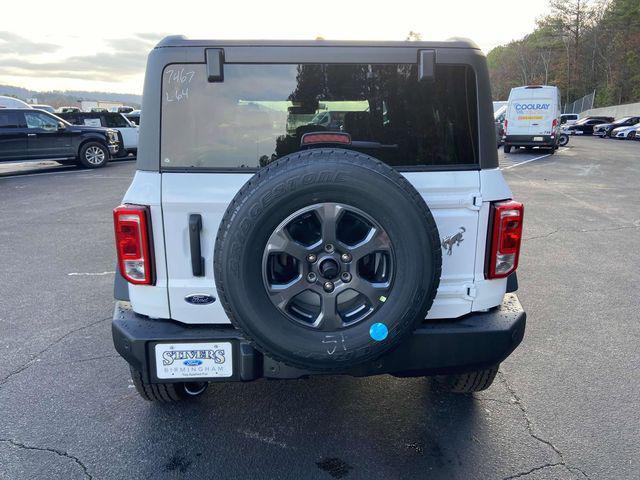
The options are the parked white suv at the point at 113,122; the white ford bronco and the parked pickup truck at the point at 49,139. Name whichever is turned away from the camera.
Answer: the white ford bronco

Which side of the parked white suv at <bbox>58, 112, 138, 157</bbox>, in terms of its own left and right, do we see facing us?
right

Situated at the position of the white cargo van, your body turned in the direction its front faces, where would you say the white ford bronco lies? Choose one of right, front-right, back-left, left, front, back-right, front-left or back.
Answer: back

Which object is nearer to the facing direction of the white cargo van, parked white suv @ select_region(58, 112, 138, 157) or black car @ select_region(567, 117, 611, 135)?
the black car

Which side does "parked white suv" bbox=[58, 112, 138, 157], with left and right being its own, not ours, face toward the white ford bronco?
right

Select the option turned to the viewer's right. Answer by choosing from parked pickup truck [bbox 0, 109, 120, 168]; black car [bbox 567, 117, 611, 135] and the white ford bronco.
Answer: the parked pickup truck

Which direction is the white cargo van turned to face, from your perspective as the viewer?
facing away from the viewer

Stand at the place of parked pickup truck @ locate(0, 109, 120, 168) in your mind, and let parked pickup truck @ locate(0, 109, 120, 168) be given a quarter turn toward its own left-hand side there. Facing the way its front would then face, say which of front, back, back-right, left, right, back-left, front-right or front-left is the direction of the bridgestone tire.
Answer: back

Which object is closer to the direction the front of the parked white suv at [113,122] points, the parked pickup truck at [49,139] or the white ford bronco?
the white ford bronco

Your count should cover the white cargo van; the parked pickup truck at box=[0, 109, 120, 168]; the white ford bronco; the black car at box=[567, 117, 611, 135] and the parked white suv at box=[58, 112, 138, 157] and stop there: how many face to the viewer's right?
2

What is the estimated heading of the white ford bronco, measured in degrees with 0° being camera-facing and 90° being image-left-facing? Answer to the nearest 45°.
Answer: approximately 180°
